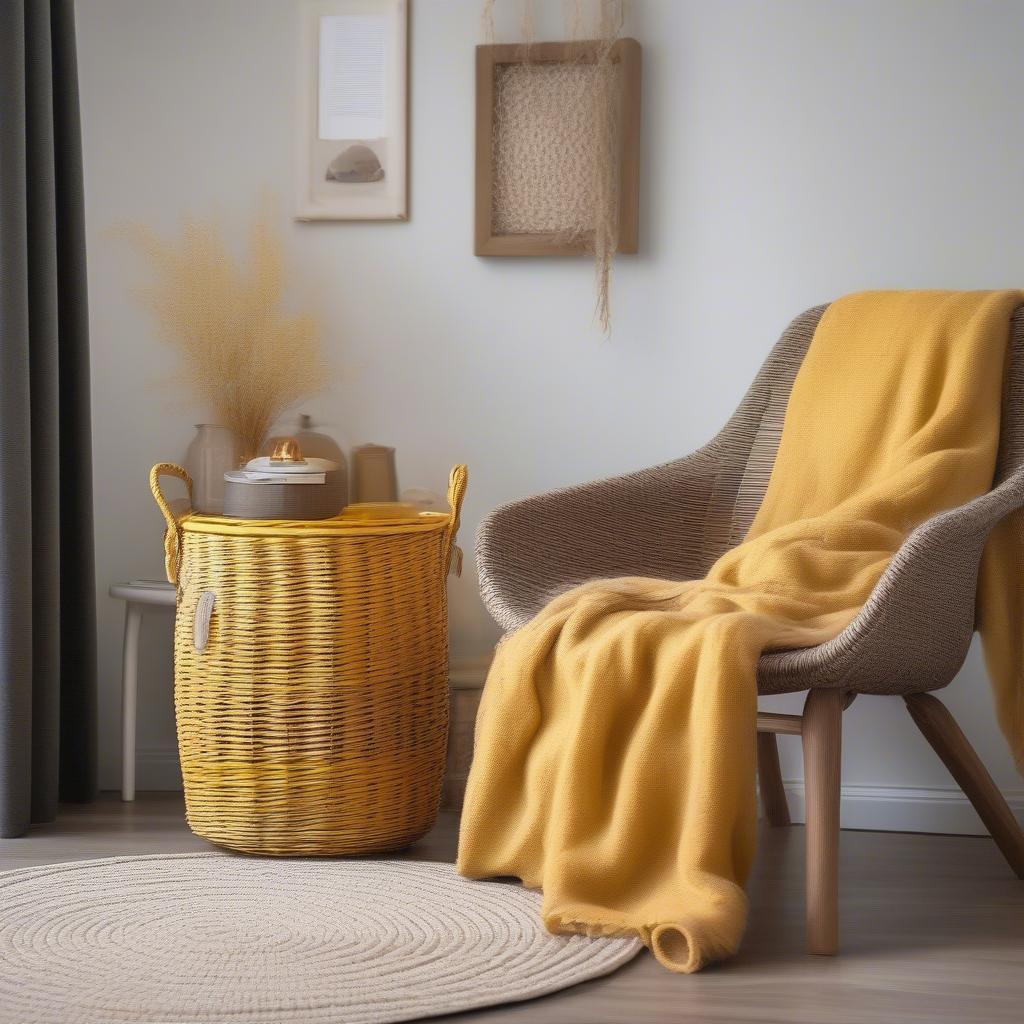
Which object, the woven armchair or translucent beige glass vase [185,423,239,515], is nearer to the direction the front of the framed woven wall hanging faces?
the woven armchair

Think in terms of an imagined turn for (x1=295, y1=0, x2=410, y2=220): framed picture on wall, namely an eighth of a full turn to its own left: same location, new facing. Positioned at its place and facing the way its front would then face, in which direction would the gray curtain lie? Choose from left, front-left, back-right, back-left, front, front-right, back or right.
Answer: right

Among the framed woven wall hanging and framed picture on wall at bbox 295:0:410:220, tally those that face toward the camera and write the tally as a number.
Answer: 2

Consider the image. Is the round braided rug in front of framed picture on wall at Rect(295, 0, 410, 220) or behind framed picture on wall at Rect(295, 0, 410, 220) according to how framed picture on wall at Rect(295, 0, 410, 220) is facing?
in front

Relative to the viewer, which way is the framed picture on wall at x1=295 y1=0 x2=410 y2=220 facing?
toward the camera

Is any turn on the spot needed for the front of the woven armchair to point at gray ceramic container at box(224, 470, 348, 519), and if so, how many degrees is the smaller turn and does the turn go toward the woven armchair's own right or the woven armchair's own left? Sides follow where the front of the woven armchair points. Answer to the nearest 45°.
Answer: approximately 45° to the woven armchair's own right

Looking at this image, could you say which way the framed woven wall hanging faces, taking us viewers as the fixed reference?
facing the viewer

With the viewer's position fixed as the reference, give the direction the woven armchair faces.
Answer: facing the viewer and to the left of the viewer

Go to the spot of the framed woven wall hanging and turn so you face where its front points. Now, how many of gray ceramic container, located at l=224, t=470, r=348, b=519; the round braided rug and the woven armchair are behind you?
0

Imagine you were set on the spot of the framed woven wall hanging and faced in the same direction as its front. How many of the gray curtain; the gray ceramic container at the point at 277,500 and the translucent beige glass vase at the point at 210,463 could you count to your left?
0

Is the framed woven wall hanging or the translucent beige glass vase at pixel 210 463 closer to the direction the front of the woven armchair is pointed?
the translucent beige glass vase

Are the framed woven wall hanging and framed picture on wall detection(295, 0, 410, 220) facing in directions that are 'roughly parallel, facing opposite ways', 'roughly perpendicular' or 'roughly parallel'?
roughly parallel

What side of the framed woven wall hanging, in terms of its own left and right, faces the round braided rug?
front

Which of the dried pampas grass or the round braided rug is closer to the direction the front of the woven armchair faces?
the round braided rug
